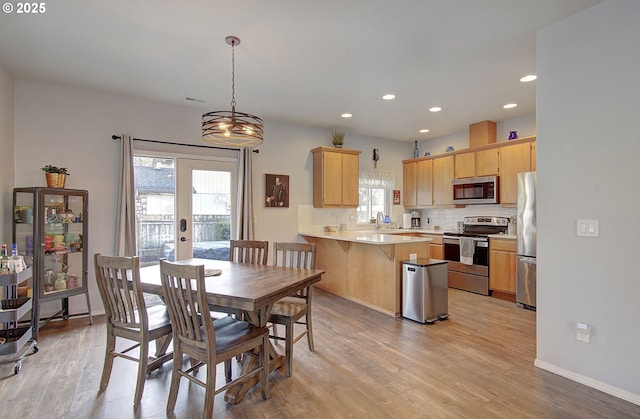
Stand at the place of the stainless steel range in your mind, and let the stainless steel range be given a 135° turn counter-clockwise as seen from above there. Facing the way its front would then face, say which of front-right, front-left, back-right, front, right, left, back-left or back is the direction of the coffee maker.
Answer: back-left

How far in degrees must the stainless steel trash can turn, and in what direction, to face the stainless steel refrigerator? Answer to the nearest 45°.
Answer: approximately 90° to its left

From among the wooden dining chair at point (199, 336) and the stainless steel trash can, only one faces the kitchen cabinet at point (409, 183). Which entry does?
the wooden dining chair

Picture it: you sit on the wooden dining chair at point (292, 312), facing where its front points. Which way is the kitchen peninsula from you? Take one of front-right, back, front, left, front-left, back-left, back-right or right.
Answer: back

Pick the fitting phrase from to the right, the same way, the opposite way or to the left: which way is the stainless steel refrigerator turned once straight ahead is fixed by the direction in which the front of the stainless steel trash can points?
to the right

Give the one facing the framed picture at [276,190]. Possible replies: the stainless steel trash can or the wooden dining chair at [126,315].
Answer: the wooden dining chair

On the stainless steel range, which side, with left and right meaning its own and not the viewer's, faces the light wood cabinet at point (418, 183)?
right

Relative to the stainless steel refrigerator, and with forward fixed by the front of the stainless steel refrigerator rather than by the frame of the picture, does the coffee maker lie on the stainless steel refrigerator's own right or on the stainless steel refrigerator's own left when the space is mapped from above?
on the stainless steel refrigerator's own right

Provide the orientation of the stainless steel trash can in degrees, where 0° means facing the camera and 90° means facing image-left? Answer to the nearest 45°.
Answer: approximately 315°
